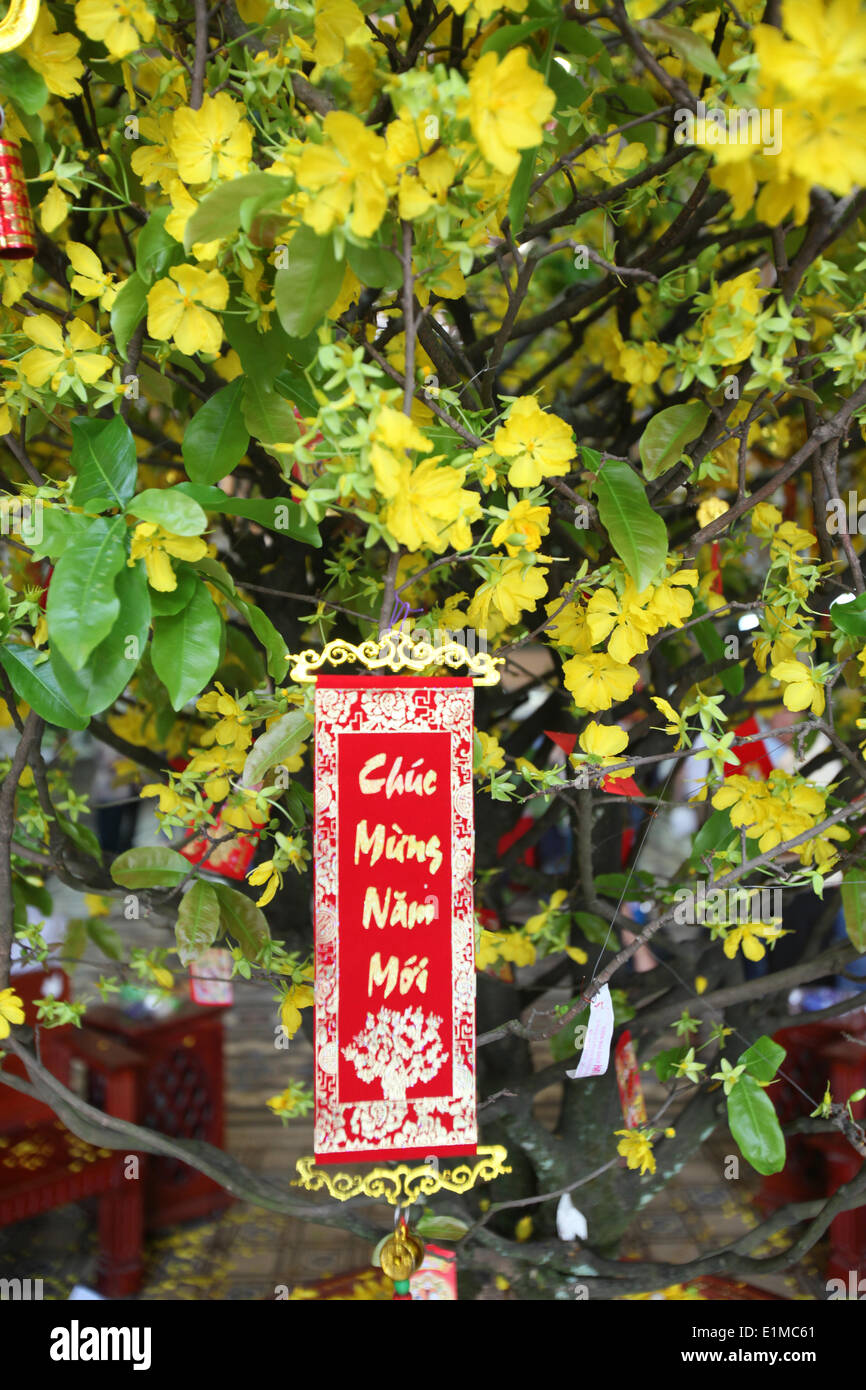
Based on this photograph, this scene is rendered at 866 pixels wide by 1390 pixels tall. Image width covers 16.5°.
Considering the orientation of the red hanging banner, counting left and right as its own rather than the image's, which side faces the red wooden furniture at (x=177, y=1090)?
back

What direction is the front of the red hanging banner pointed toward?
toward the camera
